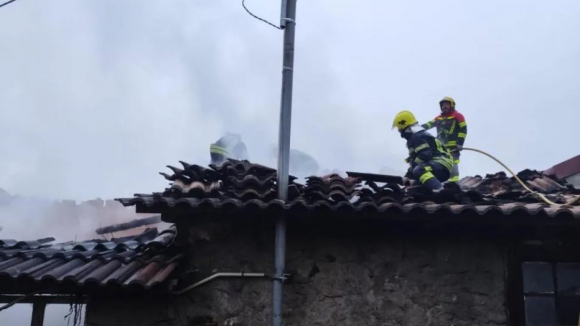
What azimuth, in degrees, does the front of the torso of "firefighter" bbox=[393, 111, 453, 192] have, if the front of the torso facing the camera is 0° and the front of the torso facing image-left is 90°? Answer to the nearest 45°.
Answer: approximately 90°

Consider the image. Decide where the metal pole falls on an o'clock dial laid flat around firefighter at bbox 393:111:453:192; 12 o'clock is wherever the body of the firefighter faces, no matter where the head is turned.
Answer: The metal pole is roughly at 10 o'clock from the firefighter.

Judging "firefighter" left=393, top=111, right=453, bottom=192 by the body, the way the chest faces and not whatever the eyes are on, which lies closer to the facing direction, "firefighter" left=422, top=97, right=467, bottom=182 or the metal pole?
the metal pole

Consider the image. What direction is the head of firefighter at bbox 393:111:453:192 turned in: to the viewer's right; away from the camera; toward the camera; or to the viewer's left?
to the viewer's left

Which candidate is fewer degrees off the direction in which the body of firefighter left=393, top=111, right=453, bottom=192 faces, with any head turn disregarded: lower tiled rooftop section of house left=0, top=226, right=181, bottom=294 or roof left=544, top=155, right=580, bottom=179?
the lower tiled rooftop section of house

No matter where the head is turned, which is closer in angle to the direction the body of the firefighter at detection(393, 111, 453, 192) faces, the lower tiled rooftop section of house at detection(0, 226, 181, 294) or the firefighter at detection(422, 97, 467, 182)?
the lower tiled rooftop section of house

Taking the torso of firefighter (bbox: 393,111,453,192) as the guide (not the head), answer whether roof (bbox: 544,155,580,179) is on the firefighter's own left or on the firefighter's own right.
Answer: on the firefighter's own right
